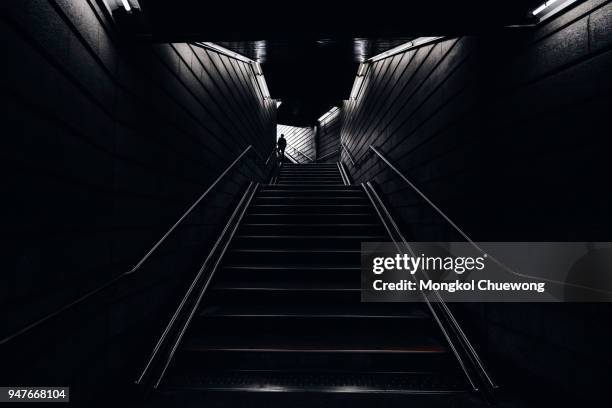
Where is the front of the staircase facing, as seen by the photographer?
facing the viewer

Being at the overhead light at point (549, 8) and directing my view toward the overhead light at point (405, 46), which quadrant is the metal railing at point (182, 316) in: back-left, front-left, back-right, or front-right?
front-left

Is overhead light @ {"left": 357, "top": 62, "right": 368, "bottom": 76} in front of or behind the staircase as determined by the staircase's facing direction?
behind

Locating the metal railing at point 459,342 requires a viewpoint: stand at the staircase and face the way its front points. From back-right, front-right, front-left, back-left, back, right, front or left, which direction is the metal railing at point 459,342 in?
left

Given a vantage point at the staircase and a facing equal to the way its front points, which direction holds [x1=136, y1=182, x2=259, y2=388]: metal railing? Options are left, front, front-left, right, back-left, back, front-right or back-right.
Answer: right

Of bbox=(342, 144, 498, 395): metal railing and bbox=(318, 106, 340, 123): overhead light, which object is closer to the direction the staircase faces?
the metal railing

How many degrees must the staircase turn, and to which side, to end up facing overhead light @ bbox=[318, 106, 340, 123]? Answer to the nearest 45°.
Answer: approximately 180°
